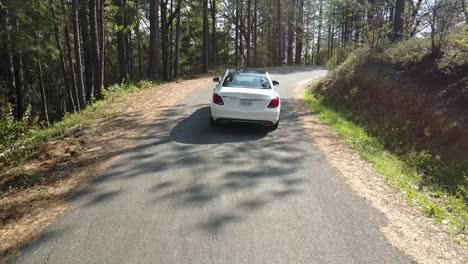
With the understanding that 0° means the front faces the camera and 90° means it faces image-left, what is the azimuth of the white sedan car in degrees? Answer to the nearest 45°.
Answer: approximately 180°
